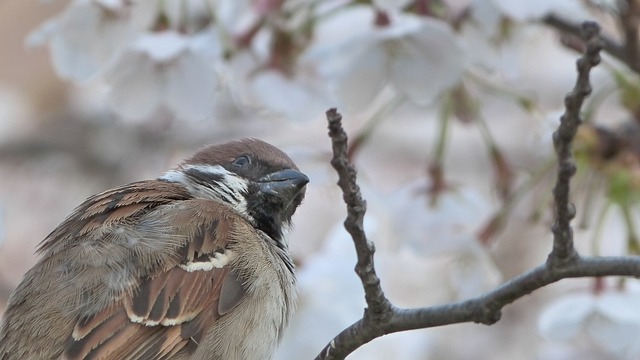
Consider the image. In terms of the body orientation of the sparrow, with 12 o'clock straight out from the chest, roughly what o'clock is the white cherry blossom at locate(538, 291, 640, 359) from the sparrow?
The white cherry blossom is roughly at 12 o'clock from the sparrow.

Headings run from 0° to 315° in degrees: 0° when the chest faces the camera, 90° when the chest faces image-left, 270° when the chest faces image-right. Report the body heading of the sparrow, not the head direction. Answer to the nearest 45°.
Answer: approximately 270°
